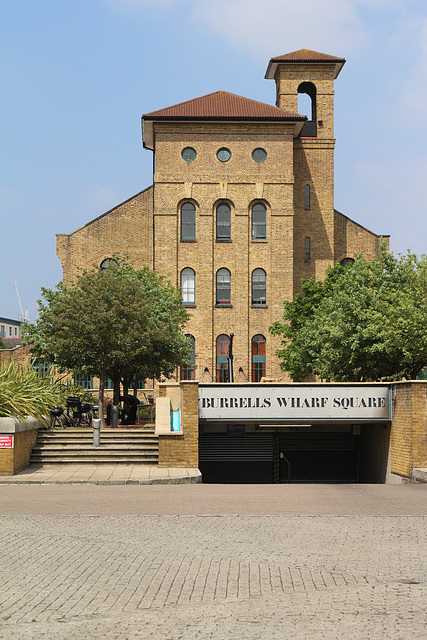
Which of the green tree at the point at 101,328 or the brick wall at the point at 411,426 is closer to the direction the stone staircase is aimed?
the brick wall

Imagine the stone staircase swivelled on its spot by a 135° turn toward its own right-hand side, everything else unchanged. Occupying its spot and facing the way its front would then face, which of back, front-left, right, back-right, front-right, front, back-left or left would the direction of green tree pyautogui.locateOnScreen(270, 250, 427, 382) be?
right

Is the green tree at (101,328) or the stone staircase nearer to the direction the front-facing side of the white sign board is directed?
the stone staircase

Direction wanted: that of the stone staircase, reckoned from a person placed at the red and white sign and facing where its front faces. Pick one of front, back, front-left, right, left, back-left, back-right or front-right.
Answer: back-left

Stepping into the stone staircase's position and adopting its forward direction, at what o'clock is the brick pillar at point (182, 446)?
The brick pillar is roughly at 10 o'clock from the stone staircase.

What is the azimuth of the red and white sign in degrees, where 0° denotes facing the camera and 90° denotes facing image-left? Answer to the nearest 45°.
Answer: approximately 0°

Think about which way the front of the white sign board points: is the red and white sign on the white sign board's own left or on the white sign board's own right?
on the white sign board's own right

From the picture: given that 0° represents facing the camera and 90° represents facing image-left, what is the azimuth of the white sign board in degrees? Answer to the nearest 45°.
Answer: approximately 0°

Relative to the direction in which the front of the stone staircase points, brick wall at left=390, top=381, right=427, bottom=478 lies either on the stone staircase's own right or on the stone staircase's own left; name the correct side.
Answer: on the stone staircase's own left

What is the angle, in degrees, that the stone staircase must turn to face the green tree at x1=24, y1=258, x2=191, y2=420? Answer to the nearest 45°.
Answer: approximately 180°

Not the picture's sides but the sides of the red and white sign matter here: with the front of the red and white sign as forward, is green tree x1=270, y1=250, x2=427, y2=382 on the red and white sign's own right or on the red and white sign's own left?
on the red and white sign's own left
